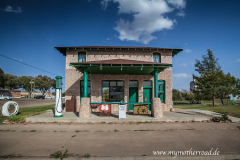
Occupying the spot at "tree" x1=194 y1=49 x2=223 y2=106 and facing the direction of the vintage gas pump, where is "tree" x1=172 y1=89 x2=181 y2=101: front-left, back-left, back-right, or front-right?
back-right

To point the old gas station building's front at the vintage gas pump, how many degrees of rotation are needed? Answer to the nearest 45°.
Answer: approximately 45° to its right

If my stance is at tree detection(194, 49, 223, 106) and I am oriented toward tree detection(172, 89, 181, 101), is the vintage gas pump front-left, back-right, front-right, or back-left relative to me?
back-left

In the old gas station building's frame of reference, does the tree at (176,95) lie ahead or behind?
behind

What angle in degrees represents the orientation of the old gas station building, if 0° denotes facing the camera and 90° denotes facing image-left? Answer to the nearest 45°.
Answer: approximately 0°

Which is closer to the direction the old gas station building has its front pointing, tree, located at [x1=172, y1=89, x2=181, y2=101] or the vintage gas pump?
the vintage gas pump

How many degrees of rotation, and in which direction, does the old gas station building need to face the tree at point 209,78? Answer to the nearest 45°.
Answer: approximately 135° to its left
